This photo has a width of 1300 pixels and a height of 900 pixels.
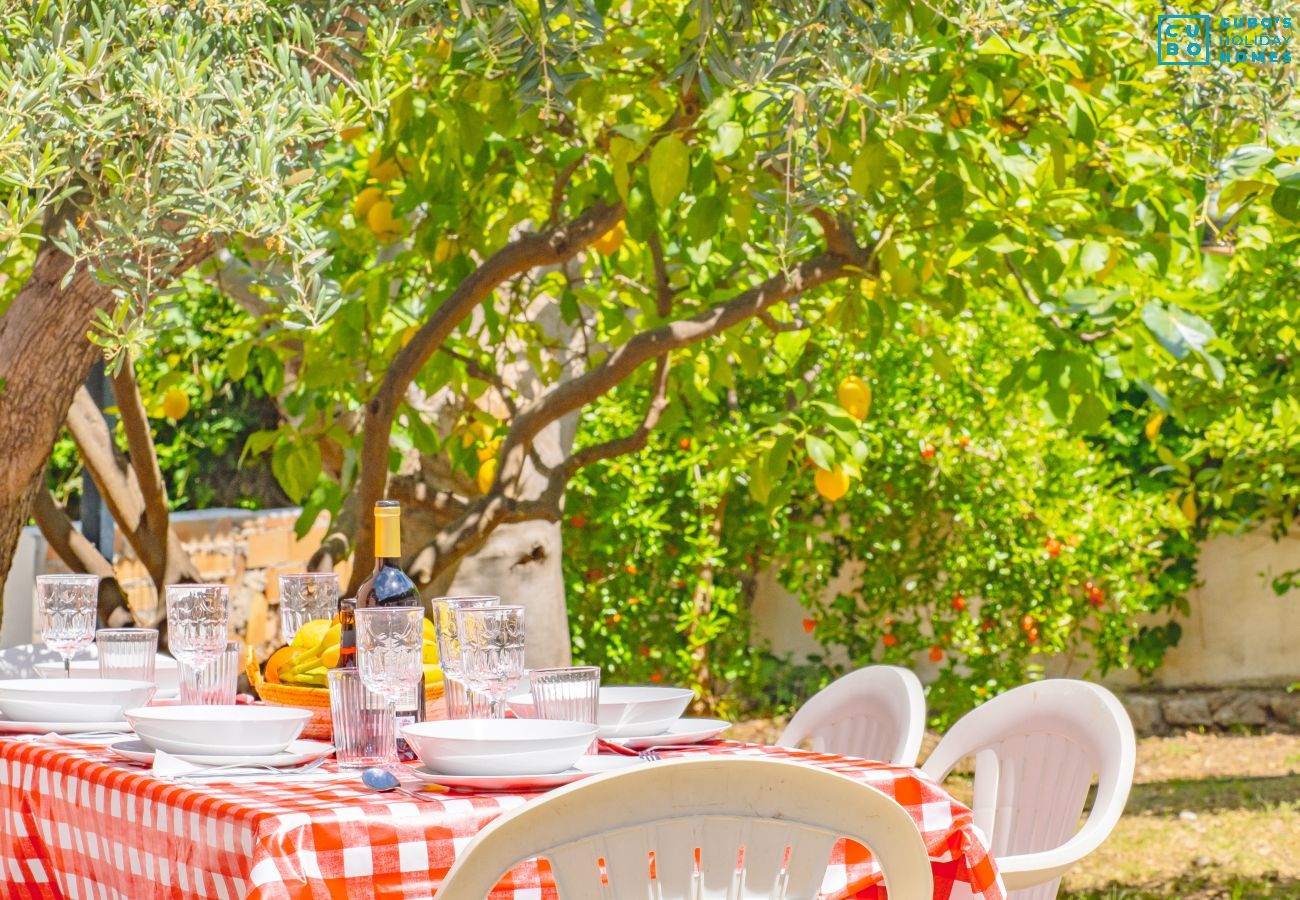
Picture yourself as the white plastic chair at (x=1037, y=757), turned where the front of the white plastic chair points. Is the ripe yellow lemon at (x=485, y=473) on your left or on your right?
on your right

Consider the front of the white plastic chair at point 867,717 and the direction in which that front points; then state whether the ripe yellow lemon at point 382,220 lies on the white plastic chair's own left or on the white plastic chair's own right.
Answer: on the white plastic chair's own right

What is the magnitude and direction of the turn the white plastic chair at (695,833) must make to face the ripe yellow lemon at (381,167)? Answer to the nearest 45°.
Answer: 0° — it already faces it

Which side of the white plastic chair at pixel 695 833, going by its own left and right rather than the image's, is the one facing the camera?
back

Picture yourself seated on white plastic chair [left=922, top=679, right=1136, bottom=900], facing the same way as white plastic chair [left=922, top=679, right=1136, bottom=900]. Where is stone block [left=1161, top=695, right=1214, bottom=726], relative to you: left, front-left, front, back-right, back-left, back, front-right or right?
back-right

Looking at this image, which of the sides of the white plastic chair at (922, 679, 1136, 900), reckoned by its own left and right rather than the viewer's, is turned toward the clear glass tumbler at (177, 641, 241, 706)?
front

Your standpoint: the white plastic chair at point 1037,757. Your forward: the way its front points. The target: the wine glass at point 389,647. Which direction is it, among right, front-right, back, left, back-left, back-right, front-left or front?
front

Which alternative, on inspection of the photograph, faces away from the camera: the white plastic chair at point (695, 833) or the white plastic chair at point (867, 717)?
the white plastic chair at point (695, 833)

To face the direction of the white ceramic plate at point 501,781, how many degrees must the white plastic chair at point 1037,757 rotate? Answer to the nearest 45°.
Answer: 0° — it already faces it

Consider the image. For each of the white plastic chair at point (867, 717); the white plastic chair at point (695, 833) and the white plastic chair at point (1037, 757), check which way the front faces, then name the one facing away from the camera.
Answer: the white plastic chair at point (695, 833)

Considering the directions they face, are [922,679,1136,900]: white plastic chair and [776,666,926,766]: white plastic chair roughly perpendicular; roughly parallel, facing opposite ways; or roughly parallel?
roughly parallel

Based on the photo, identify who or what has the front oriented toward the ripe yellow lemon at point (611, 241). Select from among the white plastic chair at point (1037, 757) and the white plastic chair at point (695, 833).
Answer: the white plastic chair at point (695, 833)

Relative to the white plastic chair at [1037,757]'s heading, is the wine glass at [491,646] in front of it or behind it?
in front
